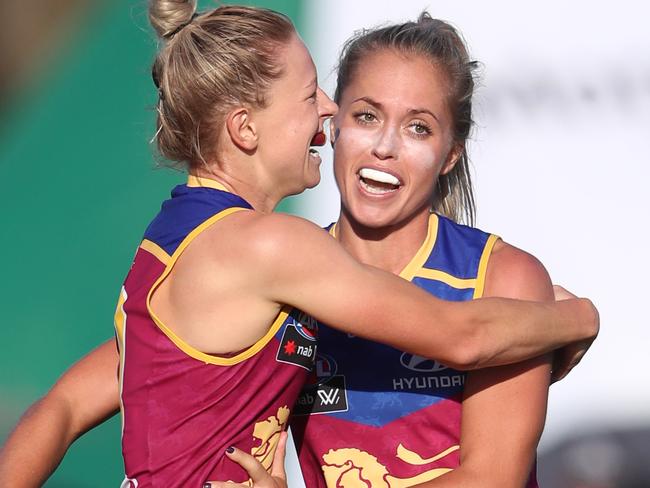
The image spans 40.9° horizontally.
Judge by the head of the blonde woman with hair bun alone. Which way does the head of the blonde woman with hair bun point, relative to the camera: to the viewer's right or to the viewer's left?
to the viewer's right

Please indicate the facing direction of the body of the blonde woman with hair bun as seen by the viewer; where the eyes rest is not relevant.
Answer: to the viewer's right
